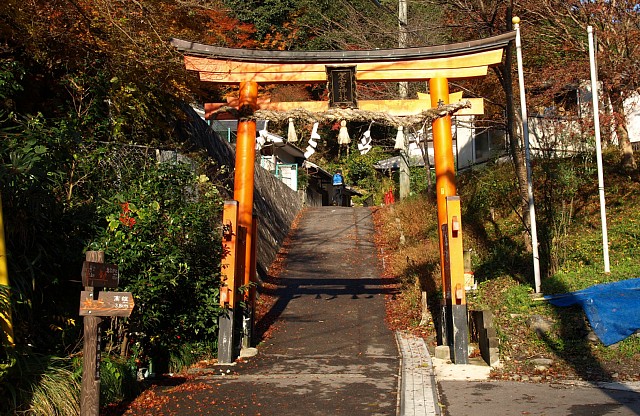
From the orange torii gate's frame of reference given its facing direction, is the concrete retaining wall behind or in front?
behind

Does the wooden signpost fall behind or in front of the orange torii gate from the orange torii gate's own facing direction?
in front

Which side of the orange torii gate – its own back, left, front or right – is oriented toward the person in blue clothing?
back

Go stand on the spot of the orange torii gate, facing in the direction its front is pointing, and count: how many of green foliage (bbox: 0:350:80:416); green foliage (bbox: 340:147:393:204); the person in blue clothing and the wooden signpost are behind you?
2

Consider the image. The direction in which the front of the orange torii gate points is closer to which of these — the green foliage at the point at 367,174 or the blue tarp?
the blue tarp

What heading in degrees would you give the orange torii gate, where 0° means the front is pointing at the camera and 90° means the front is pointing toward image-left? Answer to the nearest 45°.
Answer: approximately 0°

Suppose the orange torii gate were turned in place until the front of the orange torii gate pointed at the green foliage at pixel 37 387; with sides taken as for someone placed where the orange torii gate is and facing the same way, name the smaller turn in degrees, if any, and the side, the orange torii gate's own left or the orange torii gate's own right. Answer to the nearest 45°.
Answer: approximately 45° to the orange torii gate's own right

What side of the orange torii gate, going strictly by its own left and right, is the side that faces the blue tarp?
left
